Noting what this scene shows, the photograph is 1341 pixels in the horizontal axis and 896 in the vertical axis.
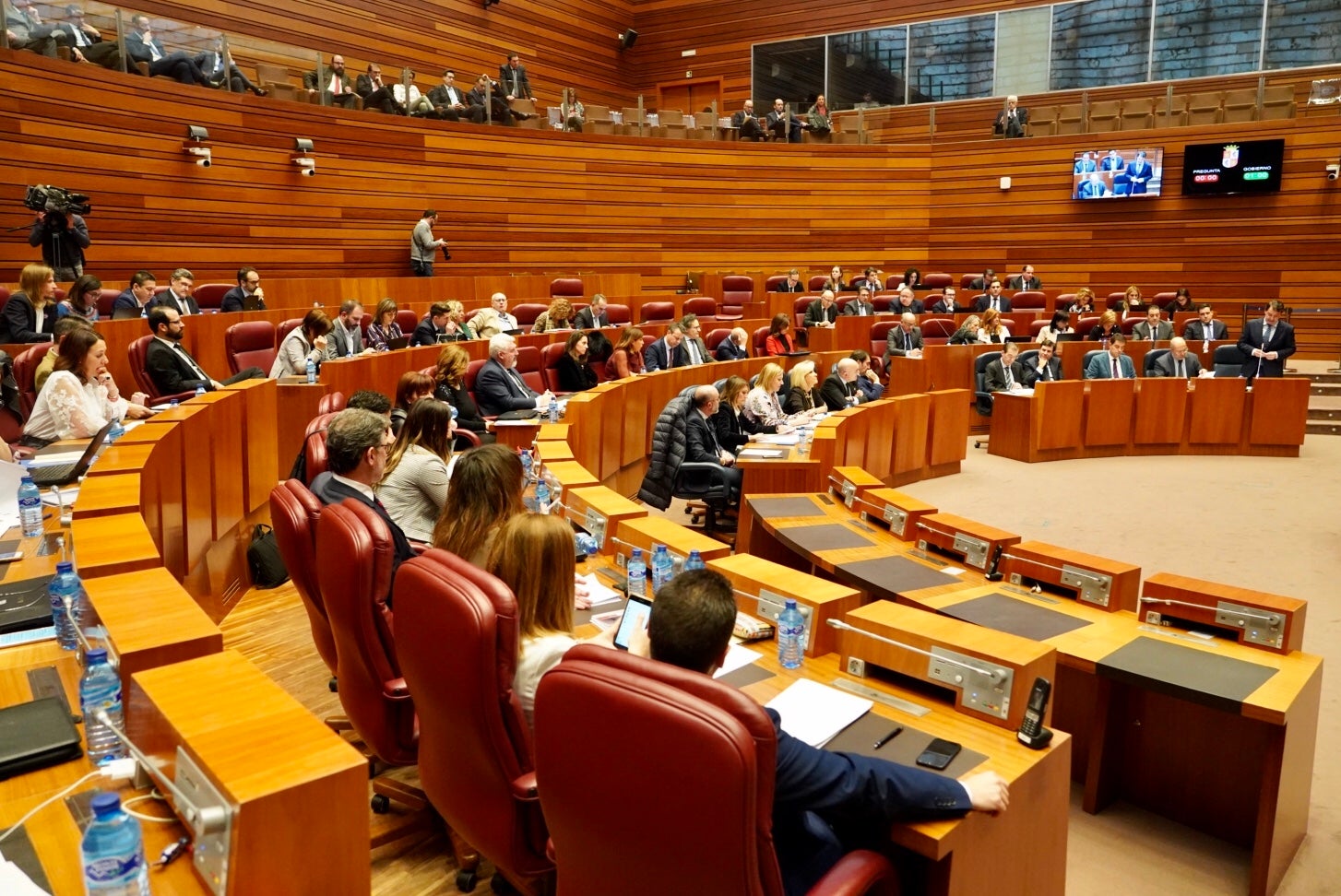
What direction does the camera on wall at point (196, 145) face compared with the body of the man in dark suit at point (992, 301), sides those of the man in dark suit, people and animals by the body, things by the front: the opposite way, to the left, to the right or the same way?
to the left

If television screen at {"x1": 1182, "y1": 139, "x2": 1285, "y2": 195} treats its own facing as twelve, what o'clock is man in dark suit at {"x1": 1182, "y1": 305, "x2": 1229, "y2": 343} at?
The man in dark suit is roughly at 12 o'clock from the television screen.

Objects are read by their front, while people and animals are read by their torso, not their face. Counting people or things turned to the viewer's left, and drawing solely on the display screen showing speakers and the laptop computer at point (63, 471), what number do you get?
1

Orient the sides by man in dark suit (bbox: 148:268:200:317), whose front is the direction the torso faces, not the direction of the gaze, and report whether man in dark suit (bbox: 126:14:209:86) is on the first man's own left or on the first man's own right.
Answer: on the first man's own left

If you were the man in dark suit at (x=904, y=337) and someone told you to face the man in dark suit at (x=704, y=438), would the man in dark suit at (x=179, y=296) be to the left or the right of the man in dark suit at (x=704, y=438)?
right

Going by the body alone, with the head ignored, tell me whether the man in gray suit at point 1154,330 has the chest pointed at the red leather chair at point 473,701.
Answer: yes

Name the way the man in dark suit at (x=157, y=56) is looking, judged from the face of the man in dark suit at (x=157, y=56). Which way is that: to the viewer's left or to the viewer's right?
to the viewer's right

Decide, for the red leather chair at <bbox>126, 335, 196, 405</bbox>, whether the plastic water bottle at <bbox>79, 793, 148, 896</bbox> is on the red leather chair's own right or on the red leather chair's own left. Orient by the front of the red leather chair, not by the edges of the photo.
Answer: on the red leather chair's own right

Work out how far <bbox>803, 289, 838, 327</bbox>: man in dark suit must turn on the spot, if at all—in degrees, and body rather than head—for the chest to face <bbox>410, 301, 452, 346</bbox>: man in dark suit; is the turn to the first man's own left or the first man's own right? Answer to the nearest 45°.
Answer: approximately 90° to the first man's own right

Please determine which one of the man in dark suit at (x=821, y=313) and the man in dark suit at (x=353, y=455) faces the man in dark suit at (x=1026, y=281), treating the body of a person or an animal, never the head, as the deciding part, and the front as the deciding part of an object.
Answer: the man in dark suit at (x=353, y=455)

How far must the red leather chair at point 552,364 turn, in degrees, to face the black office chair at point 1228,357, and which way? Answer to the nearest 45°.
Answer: approximately 45° to its left
